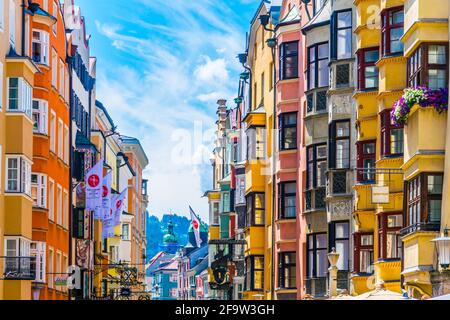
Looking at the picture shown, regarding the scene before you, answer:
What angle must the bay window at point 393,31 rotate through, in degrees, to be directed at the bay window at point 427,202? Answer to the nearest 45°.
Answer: approximately 45° to its left

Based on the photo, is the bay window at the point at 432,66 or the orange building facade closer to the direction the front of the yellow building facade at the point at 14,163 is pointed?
the bay window

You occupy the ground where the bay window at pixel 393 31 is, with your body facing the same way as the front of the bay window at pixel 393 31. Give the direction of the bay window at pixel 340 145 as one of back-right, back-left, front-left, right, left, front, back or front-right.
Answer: back-right

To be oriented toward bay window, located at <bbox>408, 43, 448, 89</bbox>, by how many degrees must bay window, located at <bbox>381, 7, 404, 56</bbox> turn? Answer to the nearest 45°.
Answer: approximately 45° to its left

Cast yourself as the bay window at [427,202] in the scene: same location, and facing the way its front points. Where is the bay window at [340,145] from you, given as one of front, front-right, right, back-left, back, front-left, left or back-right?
back-right

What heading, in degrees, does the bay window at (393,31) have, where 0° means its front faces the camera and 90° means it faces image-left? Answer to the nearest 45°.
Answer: approximately 45°

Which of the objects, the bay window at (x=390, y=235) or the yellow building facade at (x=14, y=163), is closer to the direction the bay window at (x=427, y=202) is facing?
the yellow building facade

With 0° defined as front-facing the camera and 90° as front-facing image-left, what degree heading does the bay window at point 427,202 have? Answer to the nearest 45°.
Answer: approximately 45°

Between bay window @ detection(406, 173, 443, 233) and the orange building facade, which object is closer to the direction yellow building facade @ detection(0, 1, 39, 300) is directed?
the bay window

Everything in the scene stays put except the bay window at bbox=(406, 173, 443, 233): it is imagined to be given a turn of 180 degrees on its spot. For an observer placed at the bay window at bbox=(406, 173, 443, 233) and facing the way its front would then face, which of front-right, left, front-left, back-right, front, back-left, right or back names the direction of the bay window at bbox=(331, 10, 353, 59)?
front-left

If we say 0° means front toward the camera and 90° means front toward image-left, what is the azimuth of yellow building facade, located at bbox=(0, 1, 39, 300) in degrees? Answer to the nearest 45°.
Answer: approximately 315°
